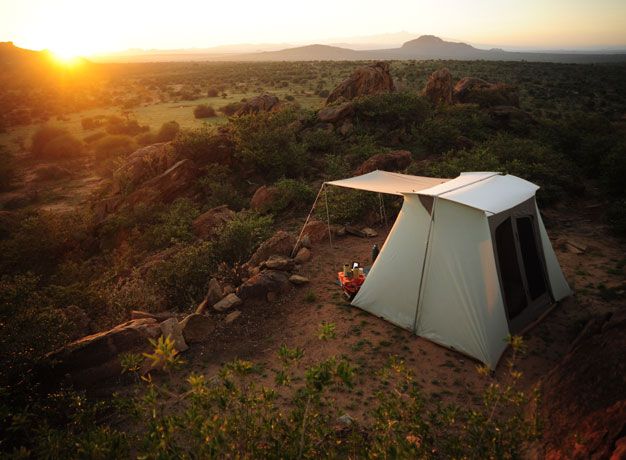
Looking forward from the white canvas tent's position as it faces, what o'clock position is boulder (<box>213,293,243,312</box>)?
The boulder is roughly at 10 o'clock from the white canvas tent.

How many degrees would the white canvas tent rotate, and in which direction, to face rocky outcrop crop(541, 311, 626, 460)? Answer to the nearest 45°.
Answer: approximately 180°

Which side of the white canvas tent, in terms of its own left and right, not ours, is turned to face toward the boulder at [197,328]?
left

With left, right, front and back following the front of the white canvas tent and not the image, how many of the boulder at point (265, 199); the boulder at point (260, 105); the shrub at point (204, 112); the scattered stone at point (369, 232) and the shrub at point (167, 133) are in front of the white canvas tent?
5

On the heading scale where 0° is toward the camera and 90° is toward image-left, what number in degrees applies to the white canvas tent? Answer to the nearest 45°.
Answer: approximately 135°

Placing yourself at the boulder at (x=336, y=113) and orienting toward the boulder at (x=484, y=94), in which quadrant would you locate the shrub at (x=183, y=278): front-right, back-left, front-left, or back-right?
back-right

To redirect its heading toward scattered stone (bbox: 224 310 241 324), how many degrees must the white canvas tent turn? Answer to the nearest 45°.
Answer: approximately 45° to its left

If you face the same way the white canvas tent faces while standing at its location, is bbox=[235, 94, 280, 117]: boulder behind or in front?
in front

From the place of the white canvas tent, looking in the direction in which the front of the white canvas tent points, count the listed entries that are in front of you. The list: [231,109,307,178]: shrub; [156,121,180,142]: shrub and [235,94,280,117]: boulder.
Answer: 3

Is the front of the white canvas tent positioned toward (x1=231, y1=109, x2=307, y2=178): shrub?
yes

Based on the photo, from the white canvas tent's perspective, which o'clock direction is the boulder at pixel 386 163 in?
The boulder is roughly at 1 o'clock from the white canvas tent.

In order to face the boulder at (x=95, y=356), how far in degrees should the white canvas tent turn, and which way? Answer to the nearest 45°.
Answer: approximately 90° to its left

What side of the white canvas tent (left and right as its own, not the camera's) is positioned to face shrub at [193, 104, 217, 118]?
front

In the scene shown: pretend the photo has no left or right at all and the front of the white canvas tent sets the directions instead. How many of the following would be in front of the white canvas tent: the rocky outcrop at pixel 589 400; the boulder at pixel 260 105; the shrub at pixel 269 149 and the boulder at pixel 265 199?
3

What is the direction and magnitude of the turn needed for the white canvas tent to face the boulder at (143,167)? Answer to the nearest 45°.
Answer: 0° — it already faces it
